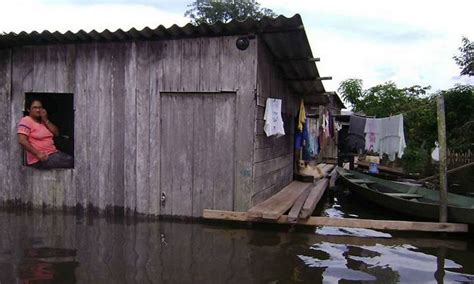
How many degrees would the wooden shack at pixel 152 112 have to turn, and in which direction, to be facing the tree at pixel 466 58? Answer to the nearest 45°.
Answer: approximately 135° to its left

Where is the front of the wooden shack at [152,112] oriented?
toward the camera

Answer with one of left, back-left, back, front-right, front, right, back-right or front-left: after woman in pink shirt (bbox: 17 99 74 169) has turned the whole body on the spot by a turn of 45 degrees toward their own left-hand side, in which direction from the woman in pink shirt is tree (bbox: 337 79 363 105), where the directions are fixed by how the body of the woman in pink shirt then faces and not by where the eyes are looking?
front-left

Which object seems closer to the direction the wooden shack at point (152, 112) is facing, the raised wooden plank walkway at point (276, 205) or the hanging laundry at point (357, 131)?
the raised wooden plank walkway

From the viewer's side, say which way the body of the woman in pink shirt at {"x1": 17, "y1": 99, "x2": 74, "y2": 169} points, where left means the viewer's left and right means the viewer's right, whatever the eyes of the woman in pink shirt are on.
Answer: facing the viewer and to the right of the viewer

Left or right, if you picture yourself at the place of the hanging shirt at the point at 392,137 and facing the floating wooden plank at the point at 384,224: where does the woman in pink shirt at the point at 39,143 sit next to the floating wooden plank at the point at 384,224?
right

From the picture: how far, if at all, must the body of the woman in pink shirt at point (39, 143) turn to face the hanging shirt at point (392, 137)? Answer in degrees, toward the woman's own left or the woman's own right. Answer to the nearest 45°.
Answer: approximately 45° to the woman's own left

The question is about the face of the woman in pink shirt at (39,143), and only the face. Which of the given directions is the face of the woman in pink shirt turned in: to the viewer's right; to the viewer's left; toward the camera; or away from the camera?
toward the camera
